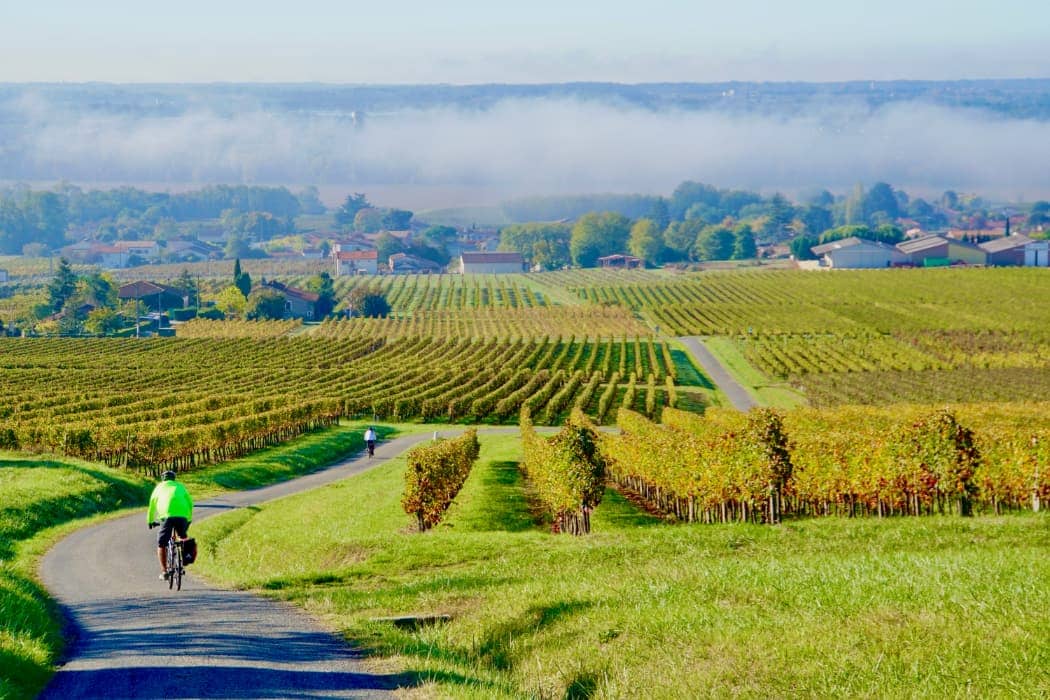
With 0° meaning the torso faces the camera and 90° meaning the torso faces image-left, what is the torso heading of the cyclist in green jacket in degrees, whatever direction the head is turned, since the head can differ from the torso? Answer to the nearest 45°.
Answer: approximately 180°

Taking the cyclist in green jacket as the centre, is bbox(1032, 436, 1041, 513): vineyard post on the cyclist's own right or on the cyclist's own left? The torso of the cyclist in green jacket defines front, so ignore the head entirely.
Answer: on the cyclist's own right
